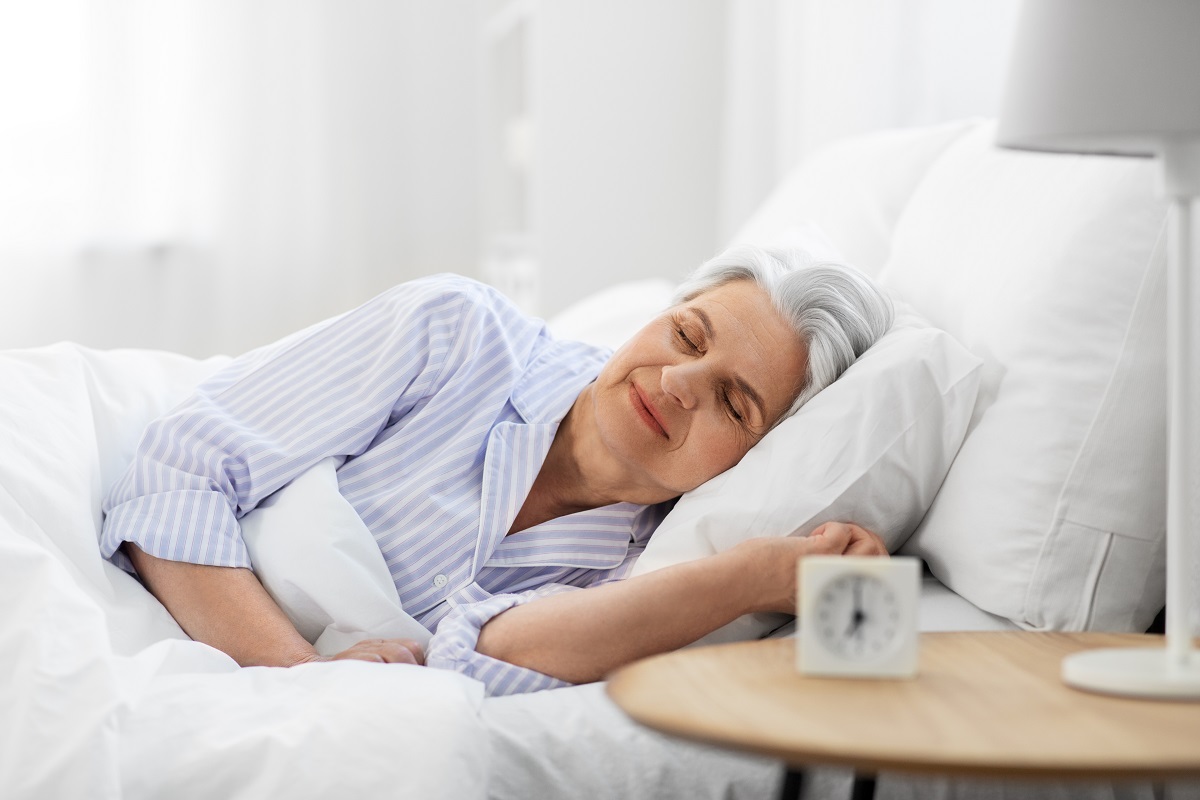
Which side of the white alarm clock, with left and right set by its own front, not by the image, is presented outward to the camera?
front

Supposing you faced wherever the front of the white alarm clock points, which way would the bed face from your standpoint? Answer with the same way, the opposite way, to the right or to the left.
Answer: to the right

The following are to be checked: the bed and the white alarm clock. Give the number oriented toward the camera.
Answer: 1

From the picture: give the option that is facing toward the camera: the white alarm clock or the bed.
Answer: the white alarm clock

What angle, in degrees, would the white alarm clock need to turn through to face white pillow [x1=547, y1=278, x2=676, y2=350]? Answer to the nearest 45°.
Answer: approximately 180°

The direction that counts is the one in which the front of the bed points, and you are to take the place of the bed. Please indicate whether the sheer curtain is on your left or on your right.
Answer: on your right

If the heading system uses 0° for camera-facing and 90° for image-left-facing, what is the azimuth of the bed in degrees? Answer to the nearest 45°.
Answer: approximately 90°
